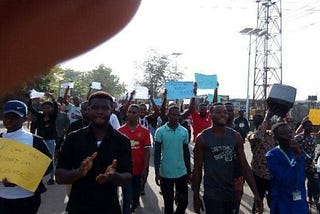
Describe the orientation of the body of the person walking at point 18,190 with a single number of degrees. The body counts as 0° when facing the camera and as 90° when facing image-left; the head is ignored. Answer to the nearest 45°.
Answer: approximately 45°

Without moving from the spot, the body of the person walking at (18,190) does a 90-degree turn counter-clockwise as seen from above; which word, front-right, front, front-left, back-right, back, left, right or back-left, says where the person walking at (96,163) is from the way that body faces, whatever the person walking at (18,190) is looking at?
front

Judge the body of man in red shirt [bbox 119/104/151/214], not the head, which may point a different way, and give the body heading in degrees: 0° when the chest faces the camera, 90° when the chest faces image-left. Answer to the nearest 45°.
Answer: approximately 0°

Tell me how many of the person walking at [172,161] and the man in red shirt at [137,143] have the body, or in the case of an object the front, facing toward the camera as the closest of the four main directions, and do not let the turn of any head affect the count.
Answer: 2

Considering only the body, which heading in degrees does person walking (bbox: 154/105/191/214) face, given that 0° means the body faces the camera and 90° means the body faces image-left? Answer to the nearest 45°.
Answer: approximately 0°
